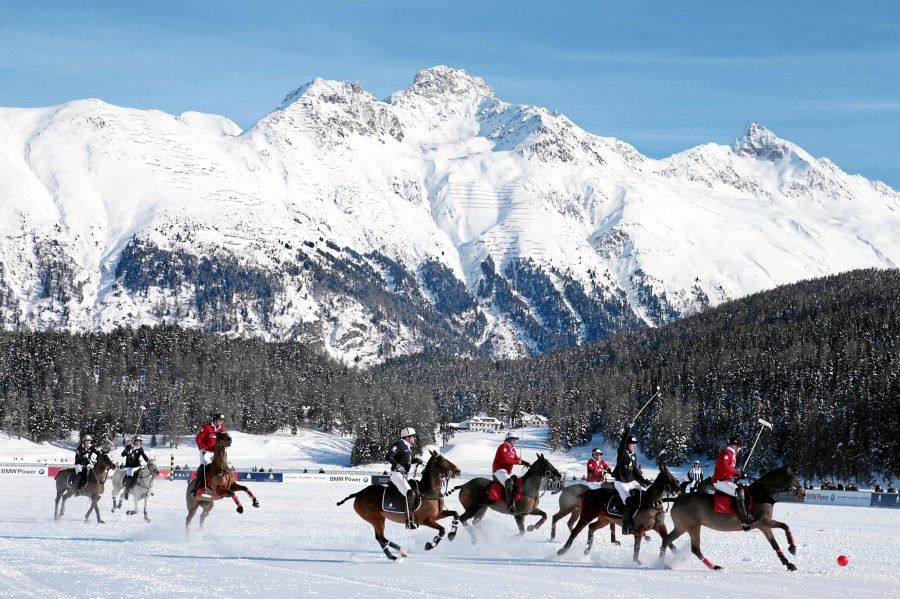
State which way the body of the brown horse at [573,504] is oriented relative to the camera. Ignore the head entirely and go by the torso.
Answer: to the viewer's right

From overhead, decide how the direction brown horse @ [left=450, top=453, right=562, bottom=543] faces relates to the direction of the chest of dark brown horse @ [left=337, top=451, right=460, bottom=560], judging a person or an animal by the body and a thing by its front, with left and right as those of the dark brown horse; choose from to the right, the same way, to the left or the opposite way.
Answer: the same way

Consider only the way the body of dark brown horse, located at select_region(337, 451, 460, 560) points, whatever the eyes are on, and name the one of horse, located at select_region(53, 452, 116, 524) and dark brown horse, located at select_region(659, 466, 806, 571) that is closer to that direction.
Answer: the dark brown horse

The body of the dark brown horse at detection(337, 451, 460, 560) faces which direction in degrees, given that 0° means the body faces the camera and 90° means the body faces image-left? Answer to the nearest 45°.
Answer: approximately 270°

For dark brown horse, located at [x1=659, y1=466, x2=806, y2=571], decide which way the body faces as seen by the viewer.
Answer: to the viewer's right

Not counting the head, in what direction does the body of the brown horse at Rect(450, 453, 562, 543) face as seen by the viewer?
to the viewer's right

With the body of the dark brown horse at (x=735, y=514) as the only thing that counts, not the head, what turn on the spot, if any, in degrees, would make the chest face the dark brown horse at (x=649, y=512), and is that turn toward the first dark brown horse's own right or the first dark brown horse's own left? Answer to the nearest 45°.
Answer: approximately 135° to the first dark brown horse's own left

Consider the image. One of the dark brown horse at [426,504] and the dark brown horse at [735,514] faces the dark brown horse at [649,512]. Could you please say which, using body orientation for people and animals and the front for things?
the dark brown horse at [426,504]

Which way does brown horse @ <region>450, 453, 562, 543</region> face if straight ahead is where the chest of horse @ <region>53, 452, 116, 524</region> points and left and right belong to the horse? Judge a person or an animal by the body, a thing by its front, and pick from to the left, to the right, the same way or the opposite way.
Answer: the same way

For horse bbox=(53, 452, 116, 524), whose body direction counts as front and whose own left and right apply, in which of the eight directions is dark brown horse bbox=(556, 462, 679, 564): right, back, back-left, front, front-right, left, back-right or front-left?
front-right

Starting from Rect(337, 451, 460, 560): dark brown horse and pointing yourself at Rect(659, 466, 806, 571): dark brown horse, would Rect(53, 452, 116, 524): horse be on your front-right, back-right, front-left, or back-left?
back-left

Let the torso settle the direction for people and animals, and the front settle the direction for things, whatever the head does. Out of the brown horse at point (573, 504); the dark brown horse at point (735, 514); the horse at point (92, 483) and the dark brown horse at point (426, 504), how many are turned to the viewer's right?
4
